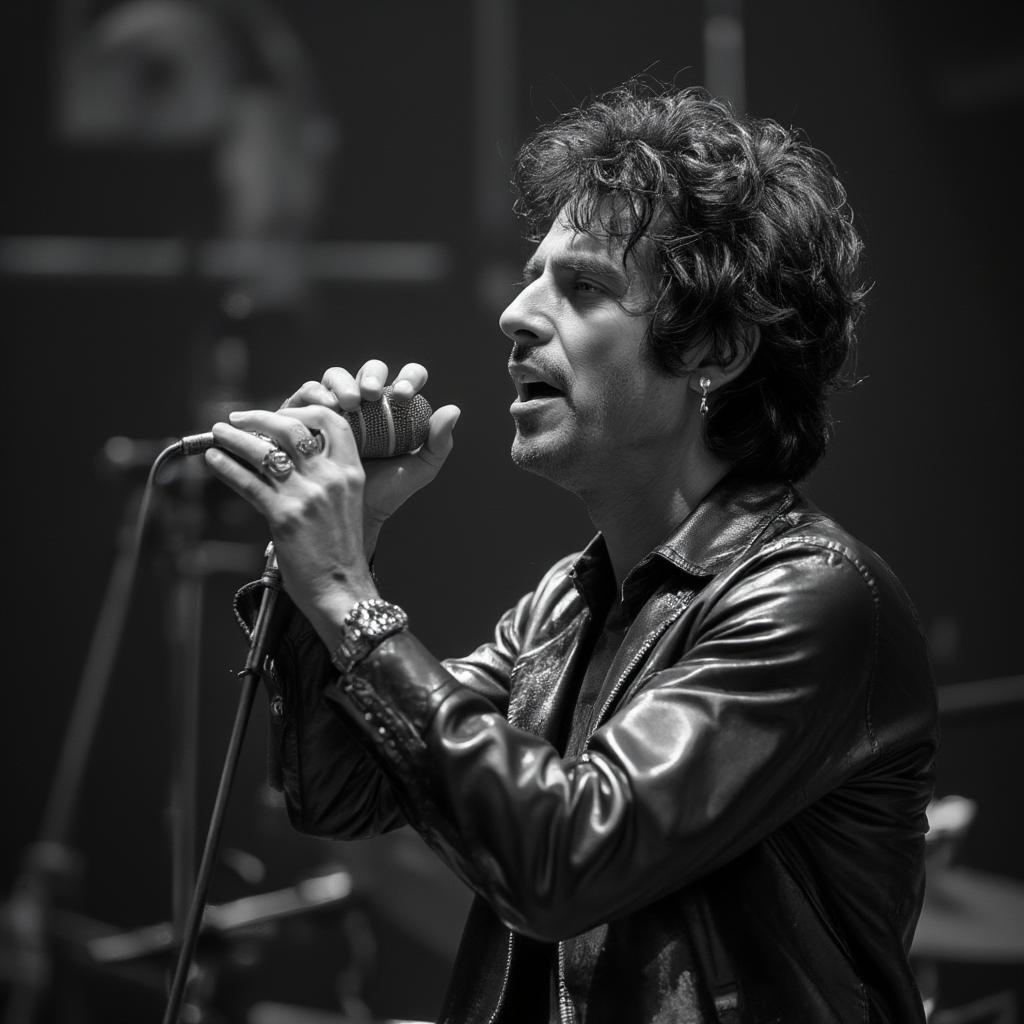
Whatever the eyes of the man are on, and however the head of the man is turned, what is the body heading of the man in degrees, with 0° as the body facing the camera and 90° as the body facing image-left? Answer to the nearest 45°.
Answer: approximately 45°

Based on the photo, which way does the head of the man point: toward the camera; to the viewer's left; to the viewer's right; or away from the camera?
to the viewer's left

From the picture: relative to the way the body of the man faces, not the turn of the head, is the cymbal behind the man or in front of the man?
behind
